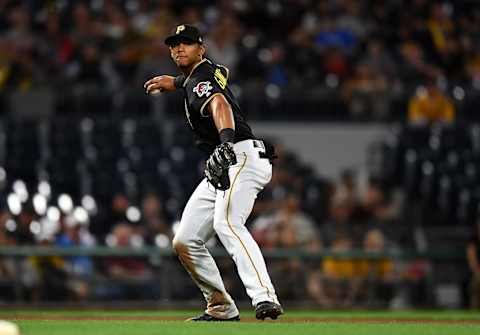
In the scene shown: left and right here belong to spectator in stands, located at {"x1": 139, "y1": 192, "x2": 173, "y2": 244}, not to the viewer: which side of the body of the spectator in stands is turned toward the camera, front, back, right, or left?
front

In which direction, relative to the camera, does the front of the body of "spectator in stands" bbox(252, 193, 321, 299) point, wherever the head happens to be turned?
toward the camera

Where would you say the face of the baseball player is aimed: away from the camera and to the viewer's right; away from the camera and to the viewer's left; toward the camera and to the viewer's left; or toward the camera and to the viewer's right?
toward the camera and to the viewer's left

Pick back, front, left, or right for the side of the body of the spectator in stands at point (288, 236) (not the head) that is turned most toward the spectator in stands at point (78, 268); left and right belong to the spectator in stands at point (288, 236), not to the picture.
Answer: right

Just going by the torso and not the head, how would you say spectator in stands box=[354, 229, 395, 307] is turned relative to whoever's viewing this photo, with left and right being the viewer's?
facing the viewer

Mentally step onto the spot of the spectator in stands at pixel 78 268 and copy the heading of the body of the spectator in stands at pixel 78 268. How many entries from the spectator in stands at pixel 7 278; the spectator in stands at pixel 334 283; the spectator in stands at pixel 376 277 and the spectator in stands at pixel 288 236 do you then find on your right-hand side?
1
